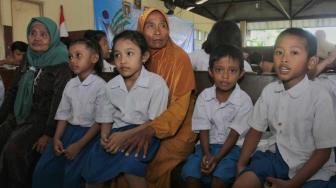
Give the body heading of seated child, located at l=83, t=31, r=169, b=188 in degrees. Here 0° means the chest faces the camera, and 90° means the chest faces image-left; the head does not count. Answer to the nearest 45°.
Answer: approximately 45°

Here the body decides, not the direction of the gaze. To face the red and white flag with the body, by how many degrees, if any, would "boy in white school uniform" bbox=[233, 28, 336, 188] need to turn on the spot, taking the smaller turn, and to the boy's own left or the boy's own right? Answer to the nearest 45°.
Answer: approximately 90° to the boy's own right

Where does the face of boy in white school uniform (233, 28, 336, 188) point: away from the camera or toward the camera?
toward the camera

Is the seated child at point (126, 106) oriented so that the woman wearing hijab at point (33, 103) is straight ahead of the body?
no

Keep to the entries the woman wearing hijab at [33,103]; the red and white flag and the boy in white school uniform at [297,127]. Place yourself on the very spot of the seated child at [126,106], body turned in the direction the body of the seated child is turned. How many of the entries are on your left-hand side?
1

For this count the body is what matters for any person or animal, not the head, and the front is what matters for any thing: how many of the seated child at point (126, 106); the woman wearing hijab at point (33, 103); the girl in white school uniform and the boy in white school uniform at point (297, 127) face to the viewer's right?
0

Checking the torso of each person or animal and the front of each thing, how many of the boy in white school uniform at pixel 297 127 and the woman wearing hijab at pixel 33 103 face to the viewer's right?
0

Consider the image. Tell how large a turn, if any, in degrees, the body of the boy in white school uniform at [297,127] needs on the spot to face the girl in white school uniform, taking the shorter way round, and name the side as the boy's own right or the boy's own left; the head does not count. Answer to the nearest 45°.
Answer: approximately 45° to the boy's own right

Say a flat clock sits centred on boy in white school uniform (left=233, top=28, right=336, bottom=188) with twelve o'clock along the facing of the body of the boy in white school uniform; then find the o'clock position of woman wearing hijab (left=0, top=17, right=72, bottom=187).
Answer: The woman wearing hijab is roughly at 2 o'clock from the boy in white school uniform.

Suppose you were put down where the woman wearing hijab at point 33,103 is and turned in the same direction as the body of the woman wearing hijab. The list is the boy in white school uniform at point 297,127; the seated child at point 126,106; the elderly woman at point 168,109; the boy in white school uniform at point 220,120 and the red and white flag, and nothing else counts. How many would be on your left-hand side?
4

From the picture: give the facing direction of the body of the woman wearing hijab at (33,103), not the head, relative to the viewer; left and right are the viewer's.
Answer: facing the viewer and to the left of the viewer

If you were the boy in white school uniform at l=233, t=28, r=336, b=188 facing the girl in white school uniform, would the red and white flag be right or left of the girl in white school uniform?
right

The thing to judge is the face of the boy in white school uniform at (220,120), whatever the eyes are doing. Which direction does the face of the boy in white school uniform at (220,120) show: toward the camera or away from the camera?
toward the camera

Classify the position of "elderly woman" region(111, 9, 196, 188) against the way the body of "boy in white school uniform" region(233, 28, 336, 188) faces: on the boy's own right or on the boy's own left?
on the boy's own right

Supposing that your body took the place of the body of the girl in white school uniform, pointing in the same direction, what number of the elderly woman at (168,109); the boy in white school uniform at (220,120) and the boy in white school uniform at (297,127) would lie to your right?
0

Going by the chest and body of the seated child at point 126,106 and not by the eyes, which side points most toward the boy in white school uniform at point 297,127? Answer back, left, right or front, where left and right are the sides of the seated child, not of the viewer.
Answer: left

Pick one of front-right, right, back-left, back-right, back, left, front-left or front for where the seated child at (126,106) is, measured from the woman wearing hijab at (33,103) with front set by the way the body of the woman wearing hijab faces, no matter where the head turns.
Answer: left

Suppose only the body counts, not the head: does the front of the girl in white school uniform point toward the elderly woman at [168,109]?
no
